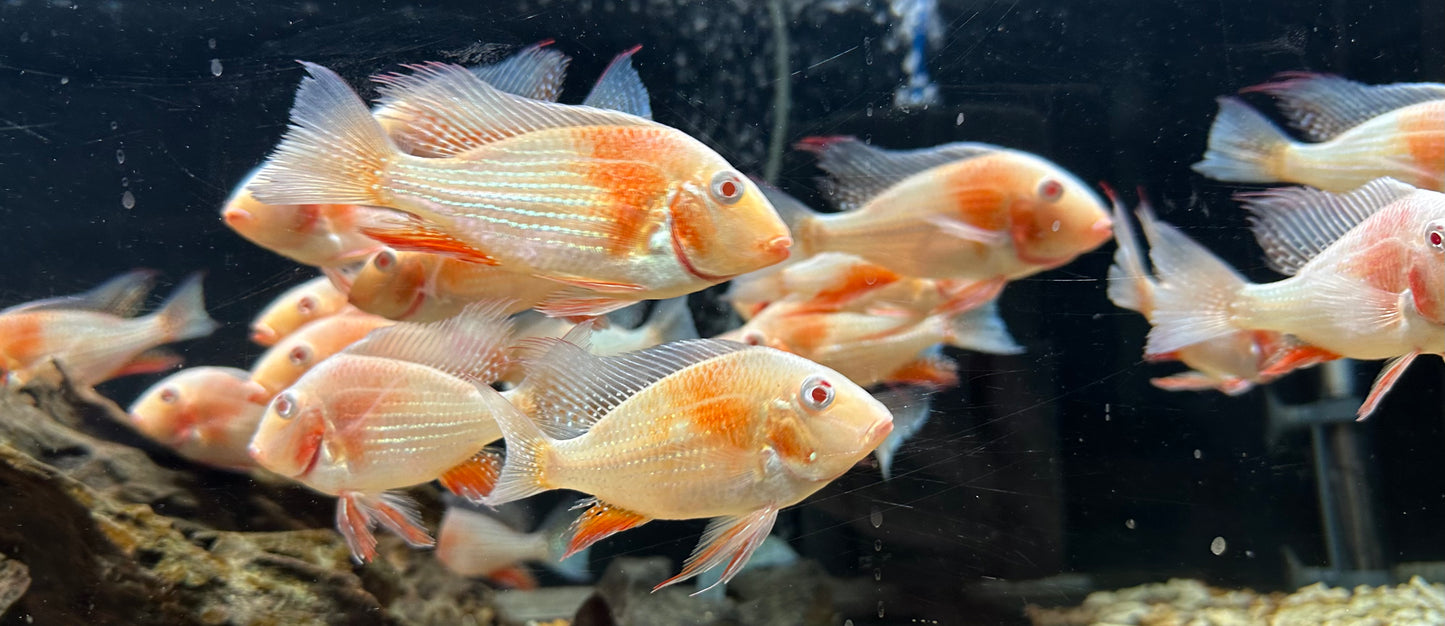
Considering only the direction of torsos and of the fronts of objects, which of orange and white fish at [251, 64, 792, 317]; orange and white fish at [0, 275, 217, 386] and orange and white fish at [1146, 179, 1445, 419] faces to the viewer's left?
orange and white fish at [0, 275, 217, 386]

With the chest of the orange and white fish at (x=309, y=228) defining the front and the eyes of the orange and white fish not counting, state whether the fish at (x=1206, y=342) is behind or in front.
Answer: behind

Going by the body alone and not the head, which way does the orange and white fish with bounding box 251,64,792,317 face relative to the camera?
to the viewer's right

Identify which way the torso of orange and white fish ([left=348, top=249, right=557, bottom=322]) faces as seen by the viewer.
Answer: to the viewer's left

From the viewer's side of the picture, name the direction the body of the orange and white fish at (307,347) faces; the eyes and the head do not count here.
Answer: to the viewer's left

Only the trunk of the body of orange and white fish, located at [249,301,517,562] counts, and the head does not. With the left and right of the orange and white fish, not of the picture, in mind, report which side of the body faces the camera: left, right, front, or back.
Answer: left

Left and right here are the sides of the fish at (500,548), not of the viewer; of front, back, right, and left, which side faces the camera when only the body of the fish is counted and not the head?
left

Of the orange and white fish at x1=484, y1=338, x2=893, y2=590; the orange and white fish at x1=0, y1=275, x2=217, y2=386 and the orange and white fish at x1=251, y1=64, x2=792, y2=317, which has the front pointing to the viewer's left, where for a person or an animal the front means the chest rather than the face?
the orange and white fish at x1=0, y1=275, x2=217, y2=386

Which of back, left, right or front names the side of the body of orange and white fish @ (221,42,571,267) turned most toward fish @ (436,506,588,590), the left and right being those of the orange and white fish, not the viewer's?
right

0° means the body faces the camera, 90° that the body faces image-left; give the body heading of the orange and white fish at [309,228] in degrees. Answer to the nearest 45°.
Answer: approximately 90°

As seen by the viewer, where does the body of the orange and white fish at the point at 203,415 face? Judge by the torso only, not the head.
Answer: to the viewer's left
